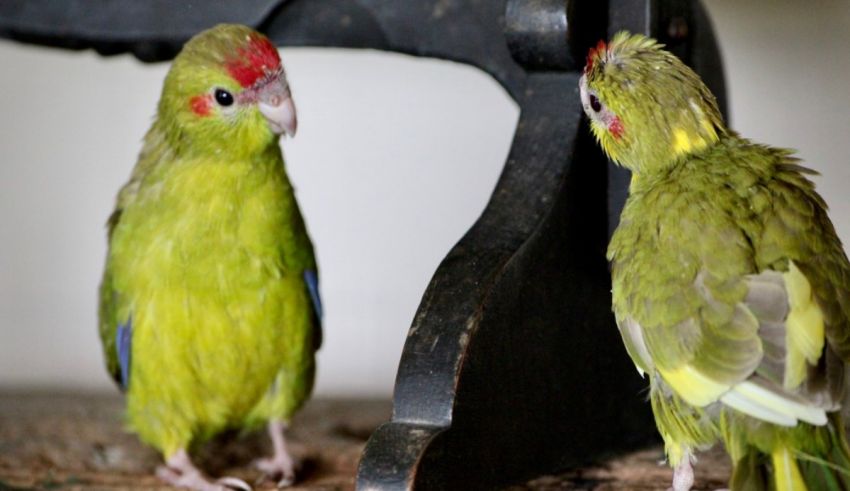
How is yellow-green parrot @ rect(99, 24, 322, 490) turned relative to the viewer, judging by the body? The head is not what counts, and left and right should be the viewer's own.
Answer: facing the viewer and to the right of the viewer

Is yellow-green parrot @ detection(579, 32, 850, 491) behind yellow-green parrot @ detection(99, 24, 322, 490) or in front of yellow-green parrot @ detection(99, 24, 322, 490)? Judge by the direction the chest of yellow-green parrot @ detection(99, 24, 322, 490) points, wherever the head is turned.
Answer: in front

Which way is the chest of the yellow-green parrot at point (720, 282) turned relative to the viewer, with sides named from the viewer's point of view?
facing away from the viewer and to the left of the viewer

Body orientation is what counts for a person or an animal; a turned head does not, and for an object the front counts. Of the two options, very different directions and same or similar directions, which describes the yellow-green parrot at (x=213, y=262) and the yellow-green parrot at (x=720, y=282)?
very different directions
